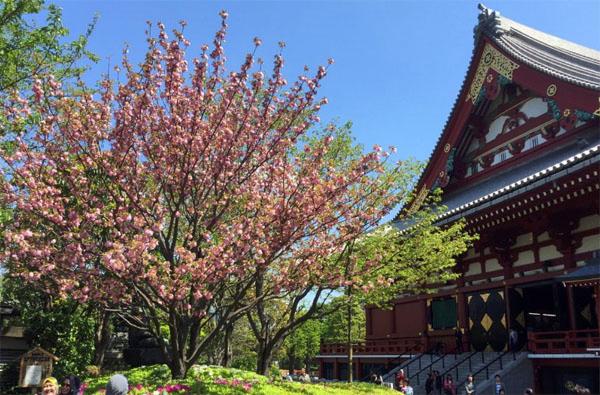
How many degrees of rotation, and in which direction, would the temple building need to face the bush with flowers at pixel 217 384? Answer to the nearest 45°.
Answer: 0° — it already faces it

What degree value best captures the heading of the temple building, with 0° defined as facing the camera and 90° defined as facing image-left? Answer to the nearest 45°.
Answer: approximately 45°
